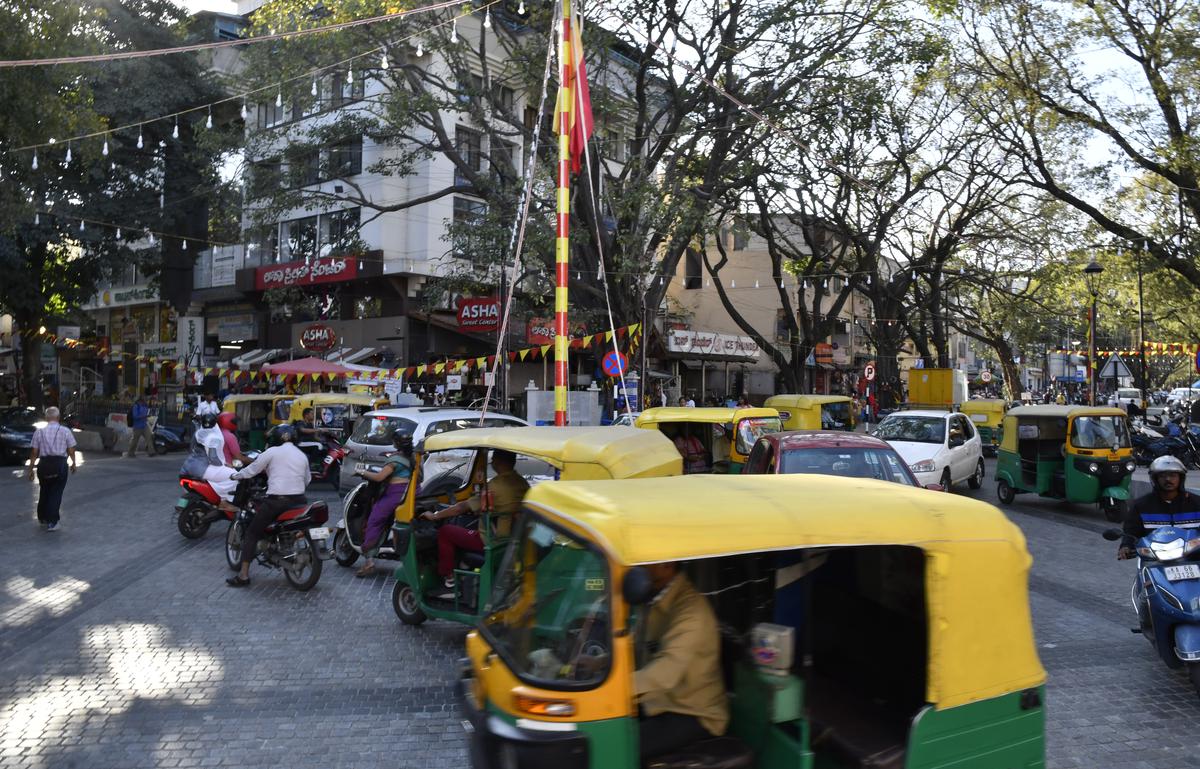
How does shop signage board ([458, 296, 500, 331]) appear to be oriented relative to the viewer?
toward the camera

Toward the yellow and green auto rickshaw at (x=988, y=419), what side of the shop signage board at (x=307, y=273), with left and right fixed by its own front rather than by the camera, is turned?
left

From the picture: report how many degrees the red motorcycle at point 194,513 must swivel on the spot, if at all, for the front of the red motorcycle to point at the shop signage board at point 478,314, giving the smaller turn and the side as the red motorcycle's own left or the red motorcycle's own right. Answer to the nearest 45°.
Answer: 0° — it already faces it

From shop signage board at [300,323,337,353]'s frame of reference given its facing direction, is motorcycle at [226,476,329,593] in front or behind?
in front

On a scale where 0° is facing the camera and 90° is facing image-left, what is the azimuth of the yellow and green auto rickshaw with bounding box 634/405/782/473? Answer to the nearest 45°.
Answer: approximately 315°

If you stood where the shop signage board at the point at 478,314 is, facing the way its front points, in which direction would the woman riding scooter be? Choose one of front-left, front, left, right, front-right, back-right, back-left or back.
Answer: front

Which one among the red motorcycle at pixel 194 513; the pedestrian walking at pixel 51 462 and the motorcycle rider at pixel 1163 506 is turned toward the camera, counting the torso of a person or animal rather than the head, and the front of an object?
the motorcycle rider

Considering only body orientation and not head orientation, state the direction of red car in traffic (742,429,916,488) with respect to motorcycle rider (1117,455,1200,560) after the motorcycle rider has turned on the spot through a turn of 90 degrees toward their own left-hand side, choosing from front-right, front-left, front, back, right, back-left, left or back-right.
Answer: back-left

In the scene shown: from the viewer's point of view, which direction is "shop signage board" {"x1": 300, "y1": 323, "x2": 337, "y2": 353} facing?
toward the camera

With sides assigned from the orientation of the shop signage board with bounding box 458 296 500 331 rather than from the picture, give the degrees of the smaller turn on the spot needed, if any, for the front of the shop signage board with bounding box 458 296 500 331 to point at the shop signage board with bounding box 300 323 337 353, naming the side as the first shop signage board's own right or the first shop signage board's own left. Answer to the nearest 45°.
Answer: approximately 135° to the first shop signage board's own right

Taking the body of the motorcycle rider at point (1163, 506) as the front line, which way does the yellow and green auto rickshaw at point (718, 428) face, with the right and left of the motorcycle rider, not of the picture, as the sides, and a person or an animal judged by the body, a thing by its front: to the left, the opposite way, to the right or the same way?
to the left
